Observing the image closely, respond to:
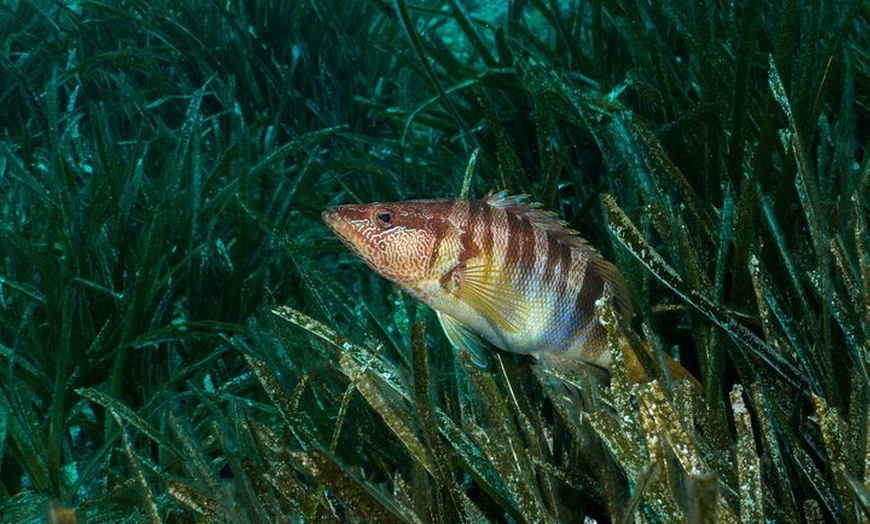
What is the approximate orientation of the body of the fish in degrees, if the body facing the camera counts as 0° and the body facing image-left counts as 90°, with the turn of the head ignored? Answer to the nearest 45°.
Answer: approximately 90°
